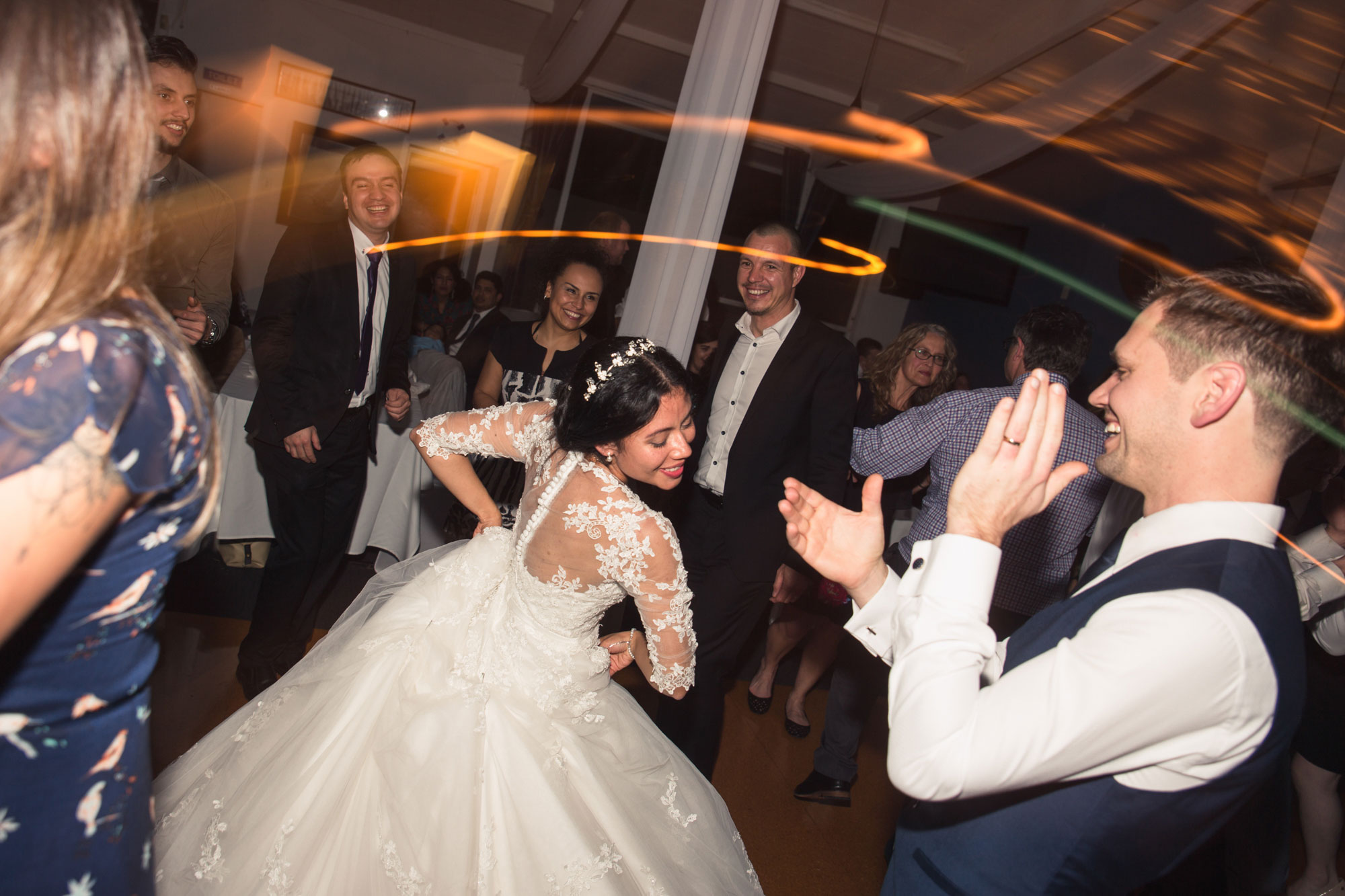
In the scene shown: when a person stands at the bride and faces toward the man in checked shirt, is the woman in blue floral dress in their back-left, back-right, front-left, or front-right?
back-right

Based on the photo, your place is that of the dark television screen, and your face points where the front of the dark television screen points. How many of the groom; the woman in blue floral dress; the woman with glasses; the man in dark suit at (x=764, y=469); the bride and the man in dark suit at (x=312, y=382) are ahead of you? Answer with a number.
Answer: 6

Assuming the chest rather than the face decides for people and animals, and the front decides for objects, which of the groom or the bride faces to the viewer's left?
the groom

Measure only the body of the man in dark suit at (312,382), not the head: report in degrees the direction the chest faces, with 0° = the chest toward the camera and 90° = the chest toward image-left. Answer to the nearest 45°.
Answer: approximately 315°

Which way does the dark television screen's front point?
toward the camera

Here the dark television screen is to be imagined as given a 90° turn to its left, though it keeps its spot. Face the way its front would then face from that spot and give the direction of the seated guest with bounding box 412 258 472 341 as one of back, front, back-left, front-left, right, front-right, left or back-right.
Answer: back-right

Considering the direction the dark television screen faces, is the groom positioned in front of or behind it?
in front

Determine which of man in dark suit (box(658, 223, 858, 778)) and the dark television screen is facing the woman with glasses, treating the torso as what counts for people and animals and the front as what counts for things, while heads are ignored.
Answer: the dark television screen

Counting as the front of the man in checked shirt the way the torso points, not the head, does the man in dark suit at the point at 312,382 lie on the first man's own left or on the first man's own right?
on the first man's own left

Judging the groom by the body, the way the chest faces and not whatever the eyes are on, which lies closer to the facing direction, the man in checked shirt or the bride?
the bride

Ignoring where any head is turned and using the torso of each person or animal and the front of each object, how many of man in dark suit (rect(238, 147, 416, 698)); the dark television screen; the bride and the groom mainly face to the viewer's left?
1

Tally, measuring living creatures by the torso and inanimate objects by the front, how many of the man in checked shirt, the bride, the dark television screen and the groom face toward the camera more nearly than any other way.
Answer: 1

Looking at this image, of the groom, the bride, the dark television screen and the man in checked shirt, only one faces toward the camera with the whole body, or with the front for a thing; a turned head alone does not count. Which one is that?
the dark television screen

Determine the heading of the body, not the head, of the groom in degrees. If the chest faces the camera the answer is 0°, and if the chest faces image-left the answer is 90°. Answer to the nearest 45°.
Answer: approximately 90°

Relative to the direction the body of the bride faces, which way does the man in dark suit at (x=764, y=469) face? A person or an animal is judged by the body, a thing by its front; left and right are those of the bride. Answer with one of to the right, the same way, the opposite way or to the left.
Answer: the opposite way

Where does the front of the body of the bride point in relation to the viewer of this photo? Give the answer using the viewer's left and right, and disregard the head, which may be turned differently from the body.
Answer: facing away from the viewer and to the right of the viewer
